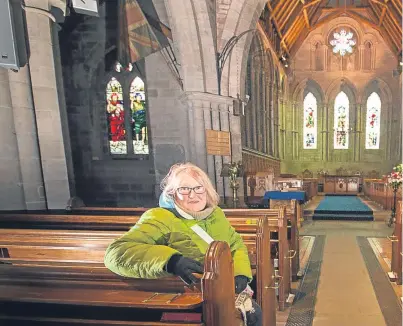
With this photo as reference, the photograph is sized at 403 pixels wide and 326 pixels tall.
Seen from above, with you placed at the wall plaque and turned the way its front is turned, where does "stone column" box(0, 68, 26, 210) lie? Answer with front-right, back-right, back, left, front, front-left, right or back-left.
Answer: front-right

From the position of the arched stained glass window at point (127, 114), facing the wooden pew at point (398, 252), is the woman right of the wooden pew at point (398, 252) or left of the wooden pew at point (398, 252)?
right

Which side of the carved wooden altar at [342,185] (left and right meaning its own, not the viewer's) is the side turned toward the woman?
front

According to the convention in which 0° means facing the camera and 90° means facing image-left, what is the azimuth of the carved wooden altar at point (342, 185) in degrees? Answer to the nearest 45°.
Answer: approximately 0°

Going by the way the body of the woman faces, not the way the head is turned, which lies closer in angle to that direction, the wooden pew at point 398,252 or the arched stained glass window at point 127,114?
the wooden pew

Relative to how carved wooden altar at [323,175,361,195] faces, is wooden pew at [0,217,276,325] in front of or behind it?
in front

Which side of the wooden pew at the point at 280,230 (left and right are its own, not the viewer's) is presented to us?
back

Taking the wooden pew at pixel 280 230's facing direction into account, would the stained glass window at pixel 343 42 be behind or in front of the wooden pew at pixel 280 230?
in front

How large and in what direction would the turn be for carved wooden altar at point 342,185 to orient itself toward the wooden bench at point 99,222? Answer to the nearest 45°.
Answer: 0° — it already faces it
